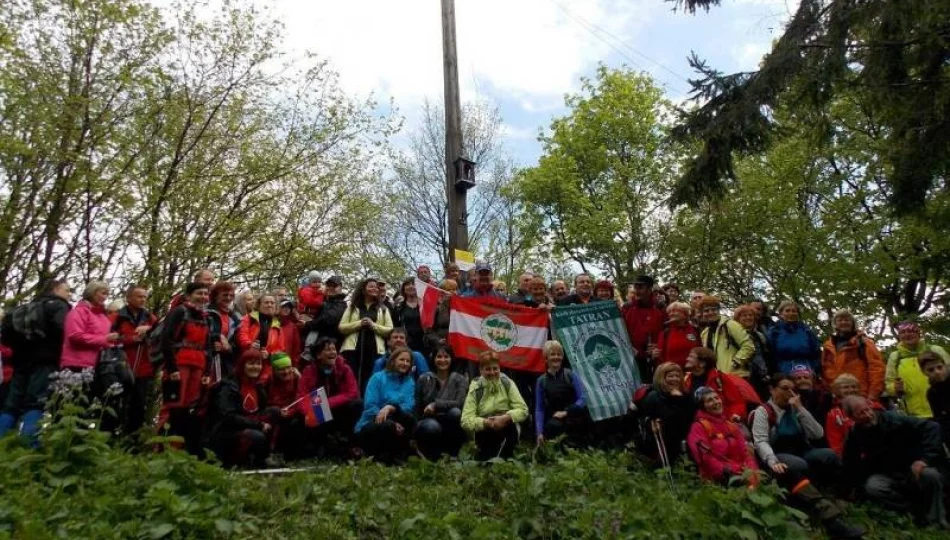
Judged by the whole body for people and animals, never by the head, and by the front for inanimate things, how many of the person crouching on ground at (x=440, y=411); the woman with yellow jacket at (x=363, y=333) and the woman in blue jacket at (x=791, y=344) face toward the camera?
3

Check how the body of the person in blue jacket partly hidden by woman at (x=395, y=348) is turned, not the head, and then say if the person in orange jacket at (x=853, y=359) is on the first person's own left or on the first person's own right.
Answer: on the first person's own left

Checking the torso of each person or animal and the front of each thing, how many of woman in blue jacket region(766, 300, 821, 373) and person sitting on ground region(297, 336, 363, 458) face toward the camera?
2

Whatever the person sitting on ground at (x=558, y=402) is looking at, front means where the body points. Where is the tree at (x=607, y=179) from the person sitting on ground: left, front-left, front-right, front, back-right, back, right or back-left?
back

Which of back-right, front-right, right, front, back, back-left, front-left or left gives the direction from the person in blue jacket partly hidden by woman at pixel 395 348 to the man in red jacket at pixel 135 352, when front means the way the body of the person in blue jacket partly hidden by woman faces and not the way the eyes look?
right

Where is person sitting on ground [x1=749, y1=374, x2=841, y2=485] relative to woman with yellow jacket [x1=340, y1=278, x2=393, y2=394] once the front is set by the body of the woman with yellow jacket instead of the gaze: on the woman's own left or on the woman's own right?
on the woman's own left

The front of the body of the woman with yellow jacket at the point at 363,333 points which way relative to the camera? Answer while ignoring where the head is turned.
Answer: toward the camera

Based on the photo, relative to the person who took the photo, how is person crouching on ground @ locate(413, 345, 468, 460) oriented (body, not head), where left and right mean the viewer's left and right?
facing the viewer

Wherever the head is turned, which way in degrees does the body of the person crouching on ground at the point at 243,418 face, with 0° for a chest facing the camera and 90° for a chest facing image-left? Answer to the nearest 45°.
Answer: approximately 315°

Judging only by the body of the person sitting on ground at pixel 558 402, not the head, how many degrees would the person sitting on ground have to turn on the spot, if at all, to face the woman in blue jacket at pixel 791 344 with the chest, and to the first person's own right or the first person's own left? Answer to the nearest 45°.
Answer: approximately 90° to the first person's own left

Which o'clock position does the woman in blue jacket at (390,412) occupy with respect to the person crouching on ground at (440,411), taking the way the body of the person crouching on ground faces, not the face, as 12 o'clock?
The woman in blue jacket is roughly at 3 o'clock from the person crouching on ground.

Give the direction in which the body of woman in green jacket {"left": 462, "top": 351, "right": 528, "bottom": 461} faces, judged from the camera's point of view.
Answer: toward the camera
